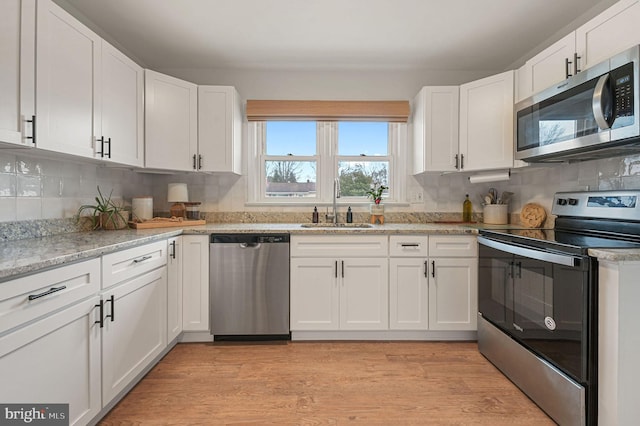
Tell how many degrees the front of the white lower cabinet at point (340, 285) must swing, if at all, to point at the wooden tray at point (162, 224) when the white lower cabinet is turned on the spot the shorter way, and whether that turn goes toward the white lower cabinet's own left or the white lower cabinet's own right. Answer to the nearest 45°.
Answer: approximately 90° to the white lower cabinet's own right

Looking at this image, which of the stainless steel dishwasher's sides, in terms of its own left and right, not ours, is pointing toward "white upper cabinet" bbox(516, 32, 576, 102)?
left

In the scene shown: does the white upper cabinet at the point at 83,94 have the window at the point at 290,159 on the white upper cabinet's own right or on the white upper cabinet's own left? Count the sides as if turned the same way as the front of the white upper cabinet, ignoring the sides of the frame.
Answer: on the white upper cabinet's own left

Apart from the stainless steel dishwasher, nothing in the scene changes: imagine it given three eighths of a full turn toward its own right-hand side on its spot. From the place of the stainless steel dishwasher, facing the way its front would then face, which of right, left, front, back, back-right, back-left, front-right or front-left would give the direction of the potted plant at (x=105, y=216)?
front-left

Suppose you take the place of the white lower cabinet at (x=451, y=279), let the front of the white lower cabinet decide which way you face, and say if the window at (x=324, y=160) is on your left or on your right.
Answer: on your right

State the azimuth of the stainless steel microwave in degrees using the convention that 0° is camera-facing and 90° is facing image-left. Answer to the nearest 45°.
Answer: approximately 45°

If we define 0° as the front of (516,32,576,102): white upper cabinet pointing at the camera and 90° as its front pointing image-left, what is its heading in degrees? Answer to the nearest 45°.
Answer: approximately 45°

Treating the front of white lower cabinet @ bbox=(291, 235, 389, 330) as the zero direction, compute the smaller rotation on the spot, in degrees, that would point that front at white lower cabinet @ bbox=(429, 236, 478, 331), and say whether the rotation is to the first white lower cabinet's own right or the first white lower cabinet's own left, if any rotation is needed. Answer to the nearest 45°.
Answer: approximately 90° to the first white lower cabinet's own left

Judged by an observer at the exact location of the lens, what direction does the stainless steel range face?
facing the viewer and to the left of the viewer

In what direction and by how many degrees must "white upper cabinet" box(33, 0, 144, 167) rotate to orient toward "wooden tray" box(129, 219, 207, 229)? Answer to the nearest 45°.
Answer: approximately 90° to its left

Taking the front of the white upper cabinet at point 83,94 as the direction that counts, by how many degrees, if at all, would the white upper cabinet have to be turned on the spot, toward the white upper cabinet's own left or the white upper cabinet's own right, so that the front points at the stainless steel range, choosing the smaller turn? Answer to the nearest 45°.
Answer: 0° — it already faces it

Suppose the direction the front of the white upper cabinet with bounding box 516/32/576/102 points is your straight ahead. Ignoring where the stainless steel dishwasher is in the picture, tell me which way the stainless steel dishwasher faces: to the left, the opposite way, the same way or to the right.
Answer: to the left

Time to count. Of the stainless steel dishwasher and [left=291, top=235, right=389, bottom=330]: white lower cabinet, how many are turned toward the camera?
2

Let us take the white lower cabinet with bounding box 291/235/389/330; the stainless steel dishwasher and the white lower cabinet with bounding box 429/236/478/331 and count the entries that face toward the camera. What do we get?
3

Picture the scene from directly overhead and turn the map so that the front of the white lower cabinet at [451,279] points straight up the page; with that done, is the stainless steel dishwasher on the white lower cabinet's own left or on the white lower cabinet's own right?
on the white lower cabinet's own right

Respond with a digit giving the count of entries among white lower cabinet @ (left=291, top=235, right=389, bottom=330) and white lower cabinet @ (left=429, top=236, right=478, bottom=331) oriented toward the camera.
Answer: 2
